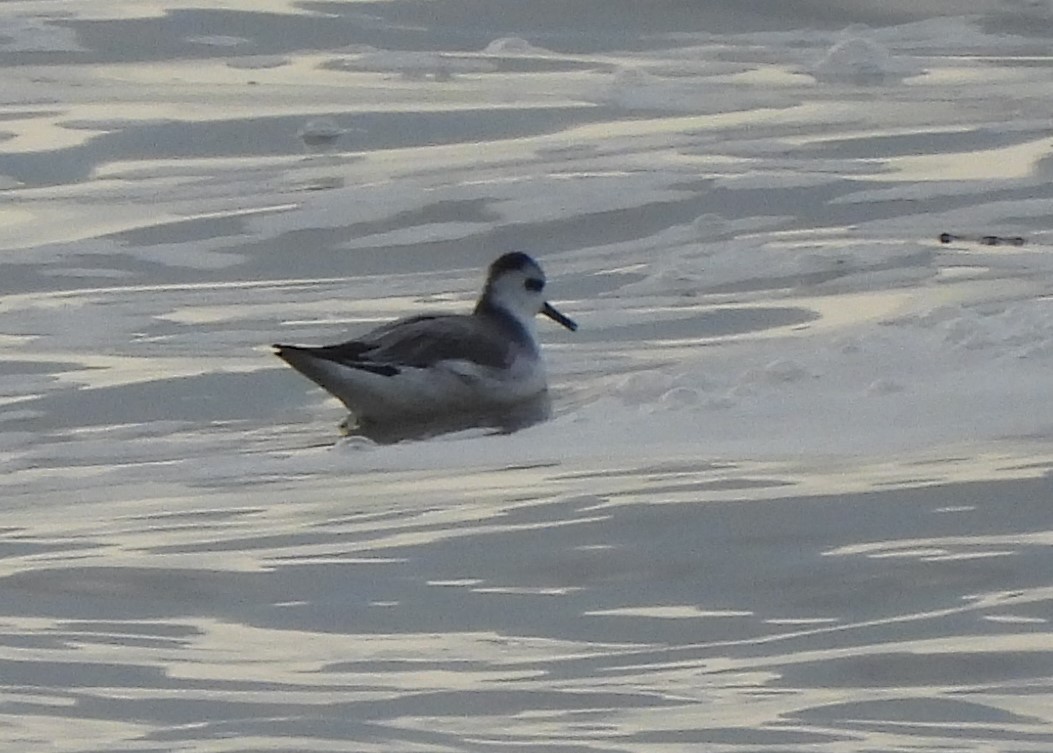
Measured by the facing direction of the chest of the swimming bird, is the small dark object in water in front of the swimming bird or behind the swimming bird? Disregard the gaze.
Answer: in front

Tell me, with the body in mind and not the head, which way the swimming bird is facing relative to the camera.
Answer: to the viewer's right
